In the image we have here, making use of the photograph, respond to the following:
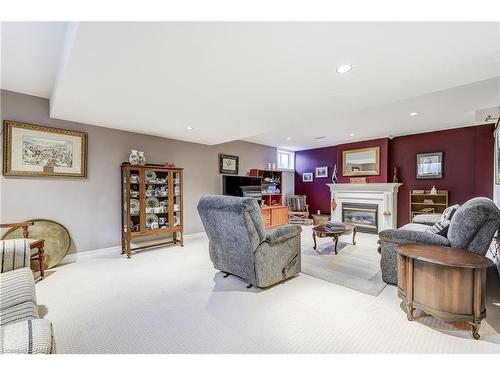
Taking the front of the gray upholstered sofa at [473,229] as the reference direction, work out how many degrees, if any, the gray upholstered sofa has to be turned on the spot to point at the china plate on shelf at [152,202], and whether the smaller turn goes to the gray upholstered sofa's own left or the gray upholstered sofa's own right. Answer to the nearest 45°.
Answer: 0° — it already faces it

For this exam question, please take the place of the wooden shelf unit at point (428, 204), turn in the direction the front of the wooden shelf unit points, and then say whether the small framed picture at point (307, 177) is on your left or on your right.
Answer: on your right

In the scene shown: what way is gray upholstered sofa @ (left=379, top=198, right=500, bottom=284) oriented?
to the viewer's left

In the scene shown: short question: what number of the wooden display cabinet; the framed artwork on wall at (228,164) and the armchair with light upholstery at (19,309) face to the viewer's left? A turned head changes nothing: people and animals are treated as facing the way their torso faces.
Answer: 0

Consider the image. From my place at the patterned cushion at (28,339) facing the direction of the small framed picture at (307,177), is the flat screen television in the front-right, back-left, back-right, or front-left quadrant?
front-left

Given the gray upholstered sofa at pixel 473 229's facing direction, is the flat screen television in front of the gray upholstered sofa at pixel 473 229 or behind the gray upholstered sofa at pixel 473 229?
in front

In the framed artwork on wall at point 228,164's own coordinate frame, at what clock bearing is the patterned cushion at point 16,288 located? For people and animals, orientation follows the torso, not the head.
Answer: The patterned cushion is roughly at 2 o'clock from the framed artwork on wall.

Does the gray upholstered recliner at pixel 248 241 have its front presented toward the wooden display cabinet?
no

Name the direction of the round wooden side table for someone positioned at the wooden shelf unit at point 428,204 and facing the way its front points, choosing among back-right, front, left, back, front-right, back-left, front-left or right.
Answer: front

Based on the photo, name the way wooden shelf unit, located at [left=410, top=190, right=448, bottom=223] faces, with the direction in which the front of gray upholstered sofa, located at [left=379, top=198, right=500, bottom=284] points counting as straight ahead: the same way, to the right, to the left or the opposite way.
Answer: to the left

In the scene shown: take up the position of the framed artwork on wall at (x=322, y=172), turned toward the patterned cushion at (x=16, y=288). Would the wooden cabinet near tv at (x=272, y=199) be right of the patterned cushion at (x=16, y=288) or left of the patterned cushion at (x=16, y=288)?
right

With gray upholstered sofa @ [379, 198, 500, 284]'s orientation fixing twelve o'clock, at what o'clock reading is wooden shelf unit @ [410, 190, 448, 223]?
The wooden shelf unit is roughly at 3 o'clock from the gray upholstered sofa.

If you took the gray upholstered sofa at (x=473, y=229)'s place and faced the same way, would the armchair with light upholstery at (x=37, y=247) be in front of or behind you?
in front

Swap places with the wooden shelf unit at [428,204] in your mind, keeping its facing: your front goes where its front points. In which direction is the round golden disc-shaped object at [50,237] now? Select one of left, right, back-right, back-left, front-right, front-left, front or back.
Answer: front-right

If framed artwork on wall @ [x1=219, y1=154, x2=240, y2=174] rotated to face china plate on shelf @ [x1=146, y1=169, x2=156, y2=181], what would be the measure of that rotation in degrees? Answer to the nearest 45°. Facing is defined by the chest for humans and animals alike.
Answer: approximately 90° to its right

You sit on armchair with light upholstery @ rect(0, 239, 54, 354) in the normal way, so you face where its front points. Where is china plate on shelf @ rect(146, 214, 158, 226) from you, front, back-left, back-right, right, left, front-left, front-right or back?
left

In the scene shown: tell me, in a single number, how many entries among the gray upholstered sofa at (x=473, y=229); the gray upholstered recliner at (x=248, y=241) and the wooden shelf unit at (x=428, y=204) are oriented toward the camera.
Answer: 1

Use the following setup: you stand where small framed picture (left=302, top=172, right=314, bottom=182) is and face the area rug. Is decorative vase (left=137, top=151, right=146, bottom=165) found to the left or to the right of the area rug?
right

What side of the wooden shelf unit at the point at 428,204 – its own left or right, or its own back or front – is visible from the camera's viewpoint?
front
